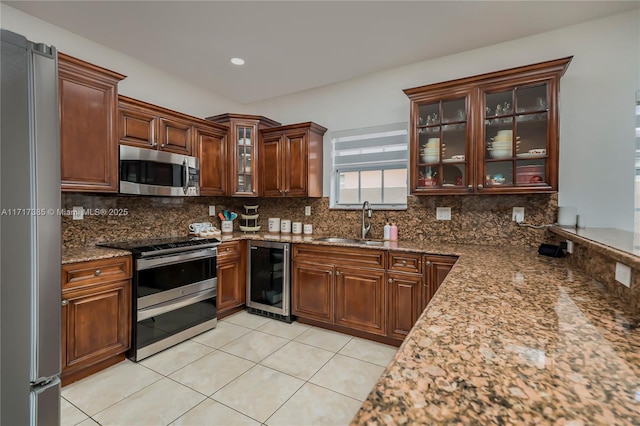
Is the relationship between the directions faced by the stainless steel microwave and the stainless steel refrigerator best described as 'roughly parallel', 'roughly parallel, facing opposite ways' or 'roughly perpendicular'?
roughly parallel

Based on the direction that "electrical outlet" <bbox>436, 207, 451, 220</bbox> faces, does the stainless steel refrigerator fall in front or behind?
in front

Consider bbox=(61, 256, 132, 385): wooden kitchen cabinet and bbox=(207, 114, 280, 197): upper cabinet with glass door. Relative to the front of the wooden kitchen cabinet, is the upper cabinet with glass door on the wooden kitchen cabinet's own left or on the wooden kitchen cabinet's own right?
on the wooden kitchen cabinet's own left

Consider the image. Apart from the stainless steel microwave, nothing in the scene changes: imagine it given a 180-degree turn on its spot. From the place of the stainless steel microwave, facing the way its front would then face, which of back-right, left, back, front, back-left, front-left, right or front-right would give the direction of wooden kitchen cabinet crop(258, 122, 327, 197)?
back-right

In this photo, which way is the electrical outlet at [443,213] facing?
toward the camera

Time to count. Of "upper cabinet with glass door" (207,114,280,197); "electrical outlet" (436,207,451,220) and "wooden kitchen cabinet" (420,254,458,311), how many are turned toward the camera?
3

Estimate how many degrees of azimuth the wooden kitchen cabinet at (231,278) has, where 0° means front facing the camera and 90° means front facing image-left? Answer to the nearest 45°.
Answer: approximately 315°

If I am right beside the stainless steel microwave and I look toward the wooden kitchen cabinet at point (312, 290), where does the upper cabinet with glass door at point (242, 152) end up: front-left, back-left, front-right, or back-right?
front-left

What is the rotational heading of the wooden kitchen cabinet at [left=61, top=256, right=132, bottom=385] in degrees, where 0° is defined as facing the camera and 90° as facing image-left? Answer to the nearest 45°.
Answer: approximately 315°

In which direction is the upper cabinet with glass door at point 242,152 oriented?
toward the camera

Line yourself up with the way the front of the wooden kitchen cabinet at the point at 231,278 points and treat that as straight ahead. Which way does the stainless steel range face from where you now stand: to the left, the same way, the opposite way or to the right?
the same way

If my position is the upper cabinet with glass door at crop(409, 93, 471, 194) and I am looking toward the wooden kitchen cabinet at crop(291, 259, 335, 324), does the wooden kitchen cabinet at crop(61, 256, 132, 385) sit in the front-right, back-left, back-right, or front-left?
front-left

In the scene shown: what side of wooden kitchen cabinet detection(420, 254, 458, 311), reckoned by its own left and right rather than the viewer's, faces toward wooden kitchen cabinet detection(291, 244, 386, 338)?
right

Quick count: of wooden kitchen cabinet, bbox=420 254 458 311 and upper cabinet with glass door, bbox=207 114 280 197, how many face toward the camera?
2

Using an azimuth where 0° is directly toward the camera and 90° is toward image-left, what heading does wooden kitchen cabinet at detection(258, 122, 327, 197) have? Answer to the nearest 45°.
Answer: approximately 45°

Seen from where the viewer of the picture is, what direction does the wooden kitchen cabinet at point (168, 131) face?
facing the viewer and to the right of the viewer

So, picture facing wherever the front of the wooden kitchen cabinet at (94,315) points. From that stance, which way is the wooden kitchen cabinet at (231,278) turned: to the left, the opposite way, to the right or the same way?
the same way
